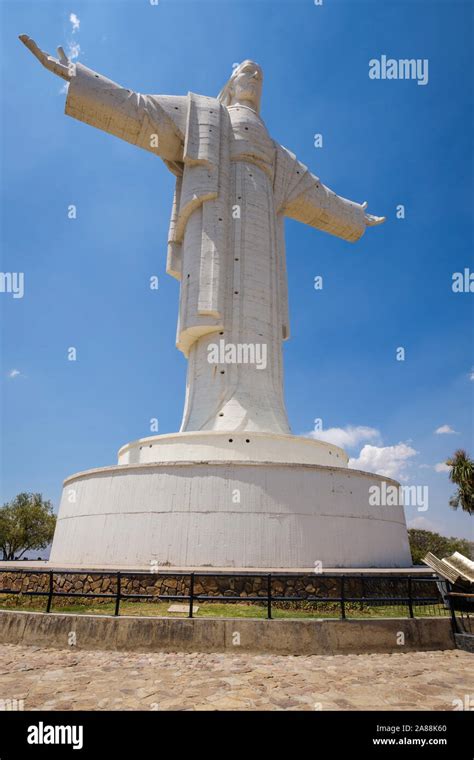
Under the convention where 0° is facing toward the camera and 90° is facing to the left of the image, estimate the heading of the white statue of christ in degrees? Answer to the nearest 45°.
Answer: approximately 315°

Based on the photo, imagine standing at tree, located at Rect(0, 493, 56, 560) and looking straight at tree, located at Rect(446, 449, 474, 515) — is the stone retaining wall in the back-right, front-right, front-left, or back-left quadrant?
front-right

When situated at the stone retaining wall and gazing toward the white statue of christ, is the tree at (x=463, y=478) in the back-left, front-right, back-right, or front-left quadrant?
front-right

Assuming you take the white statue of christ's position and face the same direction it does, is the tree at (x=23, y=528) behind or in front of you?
behind

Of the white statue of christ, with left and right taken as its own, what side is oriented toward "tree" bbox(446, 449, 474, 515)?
left
